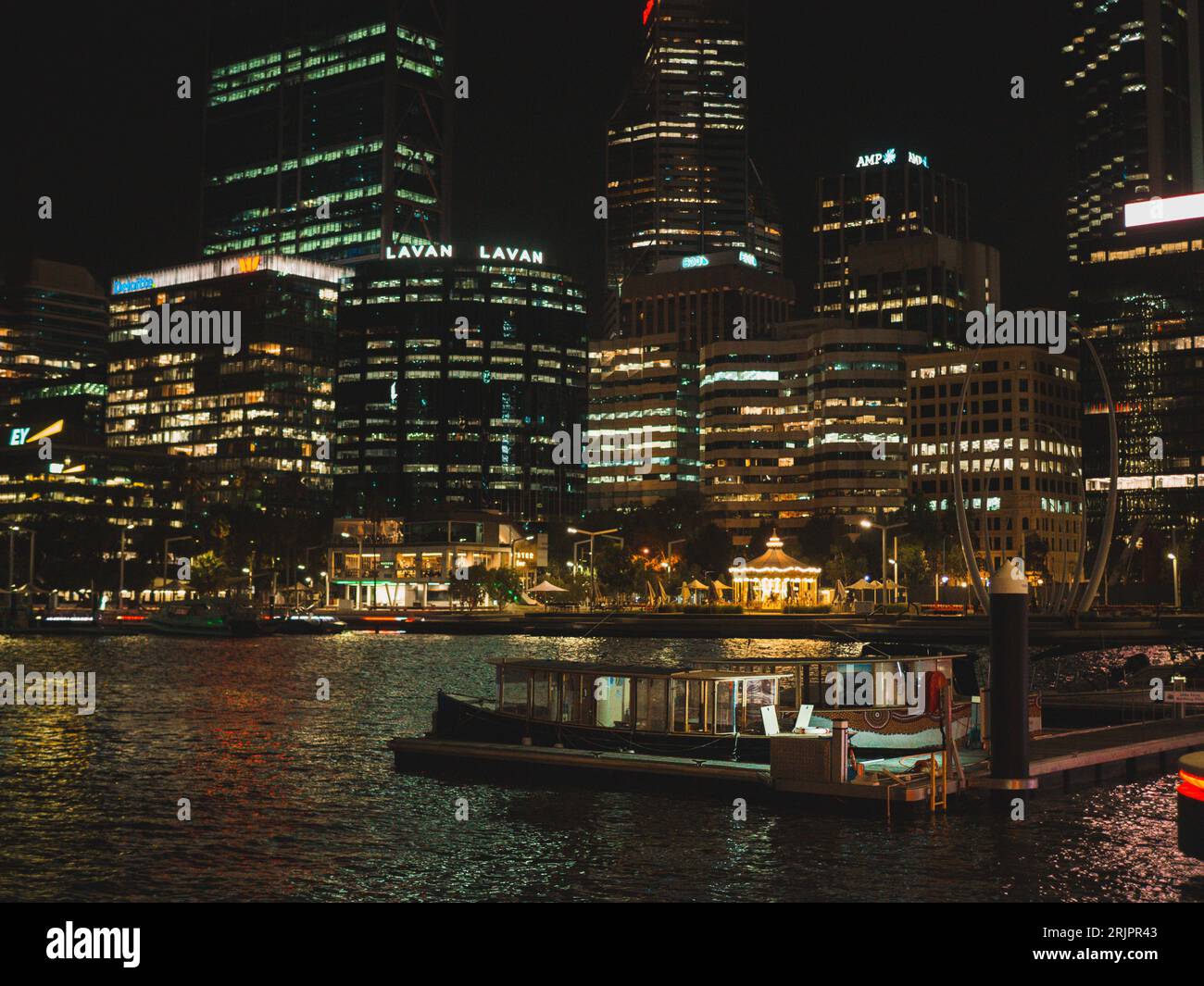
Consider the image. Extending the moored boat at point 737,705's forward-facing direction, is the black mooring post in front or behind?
behind

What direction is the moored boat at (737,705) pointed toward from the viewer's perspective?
to the viewer's left
